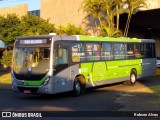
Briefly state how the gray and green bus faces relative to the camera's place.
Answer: facing the viewer and to the left of the viewer

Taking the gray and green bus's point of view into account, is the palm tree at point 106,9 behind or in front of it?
behind
